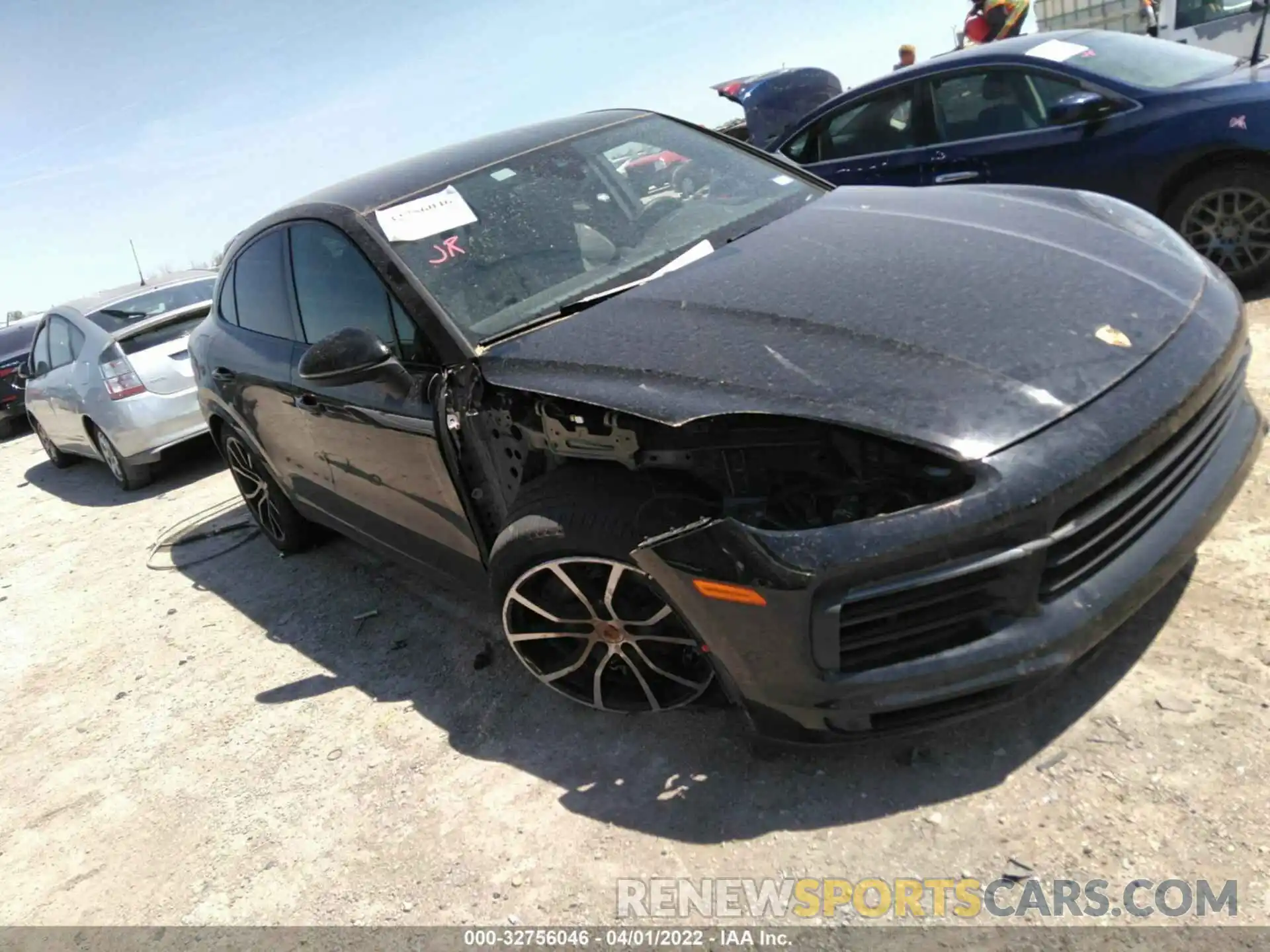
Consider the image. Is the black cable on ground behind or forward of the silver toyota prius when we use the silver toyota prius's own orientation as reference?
behind

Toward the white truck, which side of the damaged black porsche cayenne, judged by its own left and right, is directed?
left

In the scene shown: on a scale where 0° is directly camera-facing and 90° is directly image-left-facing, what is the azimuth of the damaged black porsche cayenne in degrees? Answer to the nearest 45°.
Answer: approximately 315°

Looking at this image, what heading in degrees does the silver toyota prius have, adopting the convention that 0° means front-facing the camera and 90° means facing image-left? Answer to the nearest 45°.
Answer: approximately 135°

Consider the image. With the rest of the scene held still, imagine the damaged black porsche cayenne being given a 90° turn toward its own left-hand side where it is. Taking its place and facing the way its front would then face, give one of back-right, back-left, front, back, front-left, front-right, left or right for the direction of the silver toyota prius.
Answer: left

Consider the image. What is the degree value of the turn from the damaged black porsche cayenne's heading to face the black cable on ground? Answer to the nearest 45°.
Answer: approximately 180°
